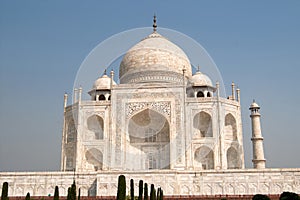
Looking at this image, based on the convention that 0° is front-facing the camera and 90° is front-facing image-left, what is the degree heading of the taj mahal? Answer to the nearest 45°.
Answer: approximately 0°

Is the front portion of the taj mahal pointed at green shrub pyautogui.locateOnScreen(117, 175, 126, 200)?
yes
